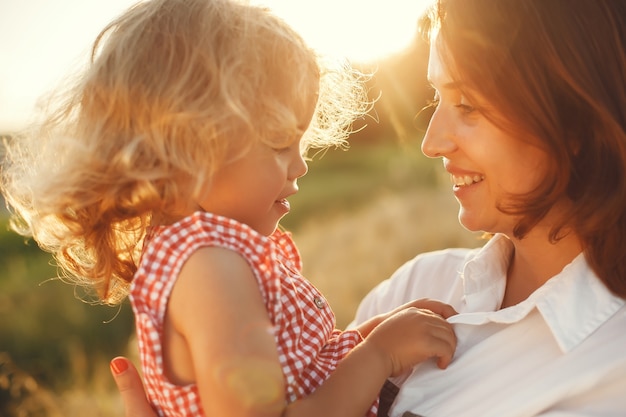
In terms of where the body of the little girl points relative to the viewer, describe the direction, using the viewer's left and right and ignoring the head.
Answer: facing to the right of the viewer

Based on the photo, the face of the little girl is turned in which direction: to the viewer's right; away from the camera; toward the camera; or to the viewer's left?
to the viewer's right

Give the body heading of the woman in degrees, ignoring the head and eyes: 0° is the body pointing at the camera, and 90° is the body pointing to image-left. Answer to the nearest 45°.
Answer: approximately 45°

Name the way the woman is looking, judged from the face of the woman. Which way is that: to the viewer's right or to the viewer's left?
to the viewer's left
